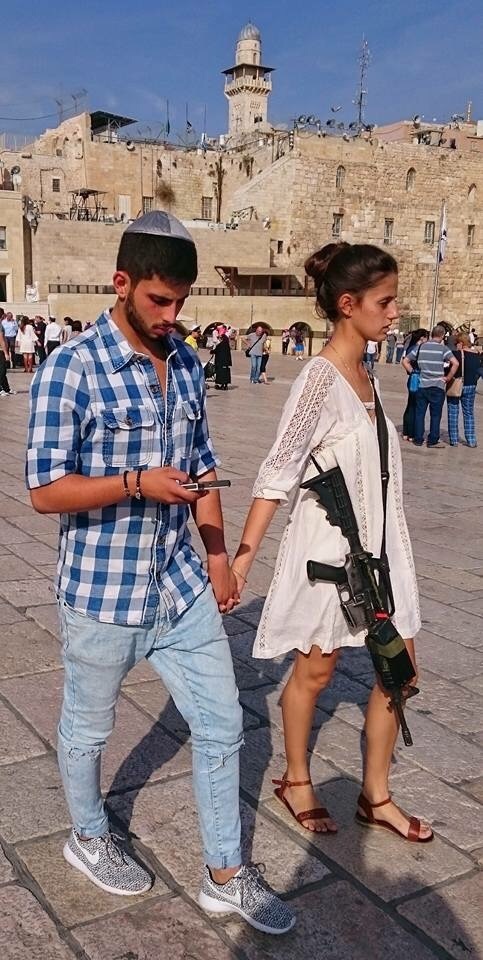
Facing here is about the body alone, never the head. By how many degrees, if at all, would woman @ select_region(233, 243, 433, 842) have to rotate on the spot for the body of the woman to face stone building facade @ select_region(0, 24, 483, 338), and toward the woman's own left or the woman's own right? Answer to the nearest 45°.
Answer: approximately 135° to the woman's own left

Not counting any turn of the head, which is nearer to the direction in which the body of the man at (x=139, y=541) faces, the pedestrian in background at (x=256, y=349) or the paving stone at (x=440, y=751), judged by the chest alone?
the paving stone

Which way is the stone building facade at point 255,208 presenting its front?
toward the camera

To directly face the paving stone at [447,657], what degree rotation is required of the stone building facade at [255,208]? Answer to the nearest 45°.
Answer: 0° — it already faces it

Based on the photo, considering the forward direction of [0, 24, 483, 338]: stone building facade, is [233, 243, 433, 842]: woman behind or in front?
in front

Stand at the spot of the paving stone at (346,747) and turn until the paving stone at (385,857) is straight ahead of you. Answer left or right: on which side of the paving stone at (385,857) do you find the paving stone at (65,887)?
right

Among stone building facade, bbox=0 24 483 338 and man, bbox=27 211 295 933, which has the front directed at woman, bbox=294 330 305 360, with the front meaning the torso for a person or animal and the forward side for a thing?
the stone building facade

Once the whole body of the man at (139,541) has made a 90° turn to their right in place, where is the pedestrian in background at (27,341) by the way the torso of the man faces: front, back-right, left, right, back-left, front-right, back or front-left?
back-right

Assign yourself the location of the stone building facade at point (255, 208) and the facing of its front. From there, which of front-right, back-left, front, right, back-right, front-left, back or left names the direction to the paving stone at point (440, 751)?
front
